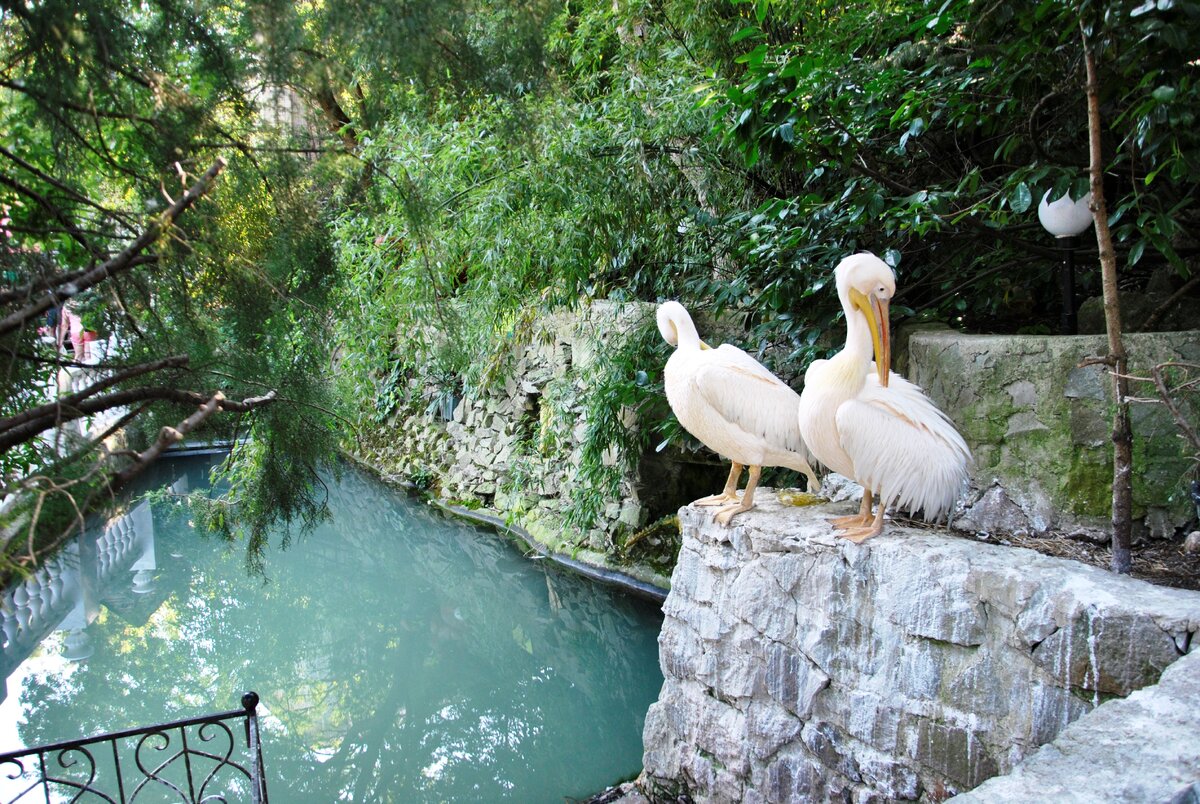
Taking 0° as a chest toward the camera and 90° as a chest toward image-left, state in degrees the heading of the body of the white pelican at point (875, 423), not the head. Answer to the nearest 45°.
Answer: approximately 45°
